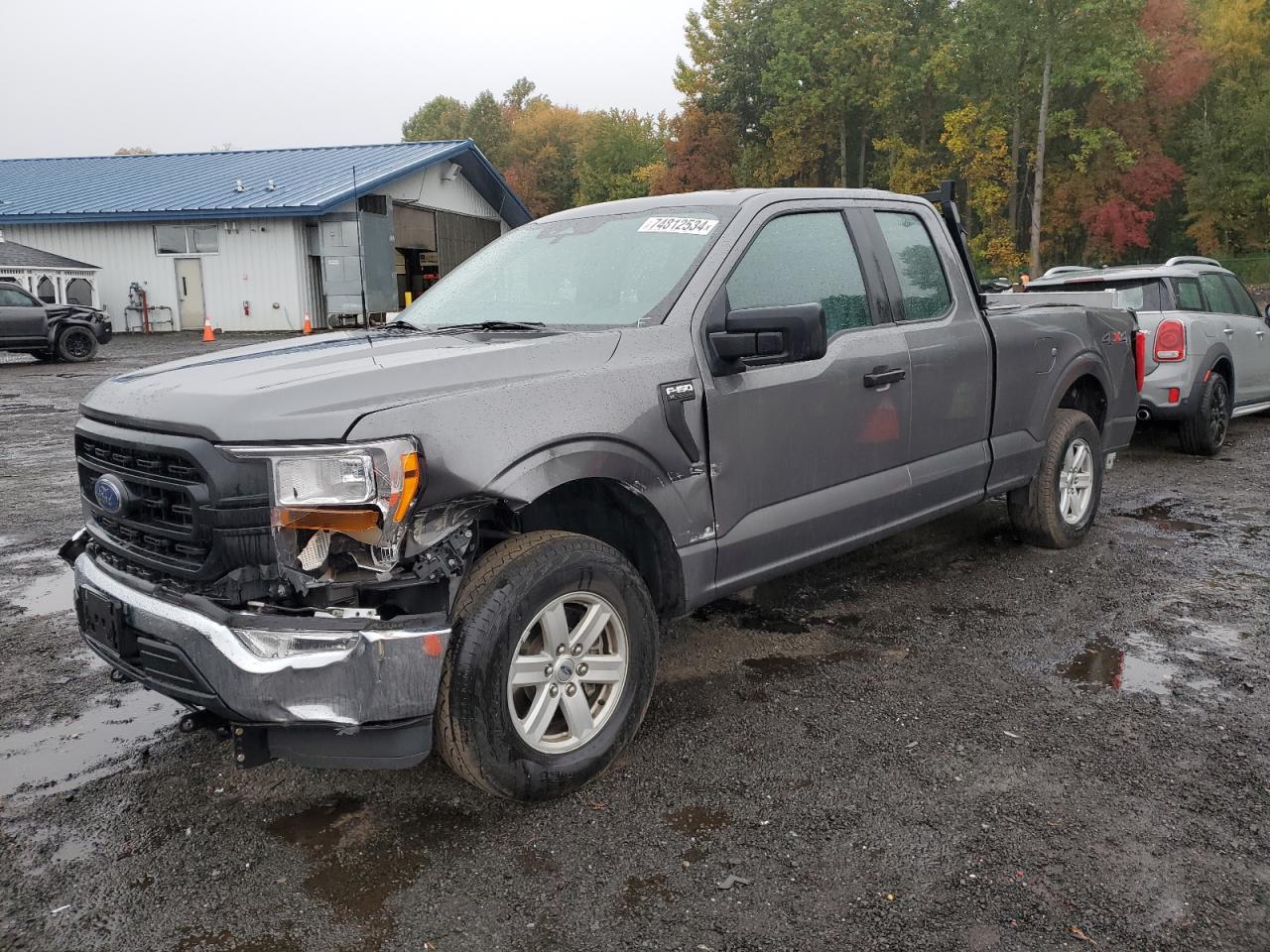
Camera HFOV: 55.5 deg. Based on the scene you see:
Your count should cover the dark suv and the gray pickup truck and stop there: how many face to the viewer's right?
1

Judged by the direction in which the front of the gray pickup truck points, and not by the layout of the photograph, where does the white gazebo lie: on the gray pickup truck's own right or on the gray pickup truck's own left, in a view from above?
on the gray pickup truck's own right

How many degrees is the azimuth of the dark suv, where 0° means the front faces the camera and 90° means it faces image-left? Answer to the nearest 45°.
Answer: approximately 270°

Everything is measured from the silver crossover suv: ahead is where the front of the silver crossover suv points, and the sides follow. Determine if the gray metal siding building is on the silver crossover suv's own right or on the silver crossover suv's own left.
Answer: on the silver crossover suv's own left

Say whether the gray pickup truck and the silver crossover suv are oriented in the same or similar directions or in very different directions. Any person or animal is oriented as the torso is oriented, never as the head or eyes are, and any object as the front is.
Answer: very different directions

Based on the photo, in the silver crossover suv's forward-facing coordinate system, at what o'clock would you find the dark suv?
The dark suv is roughly at 8 o'clock from the silver crossover suv.

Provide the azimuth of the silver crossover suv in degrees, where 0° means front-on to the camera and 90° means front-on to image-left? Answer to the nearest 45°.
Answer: approximately 225°

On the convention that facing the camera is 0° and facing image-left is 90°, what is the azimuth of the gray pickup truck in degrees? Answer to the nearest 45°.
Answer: approximately 45°

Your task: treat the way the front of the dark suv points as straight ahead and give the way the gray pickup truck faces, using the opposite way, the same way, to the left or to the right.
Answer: the opposite way

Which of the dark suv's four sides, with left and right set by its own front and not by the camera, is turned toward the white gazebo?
left

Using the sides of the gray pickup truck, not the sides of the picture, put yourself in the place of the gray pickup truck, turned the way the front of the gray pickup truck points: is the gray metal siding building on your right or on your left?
on your right

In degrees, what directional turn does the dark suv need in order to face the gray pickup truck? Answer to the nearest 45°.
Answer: approximately 90° to its right

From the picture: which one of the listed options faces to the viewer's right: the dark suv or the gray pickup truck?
the dark suv
